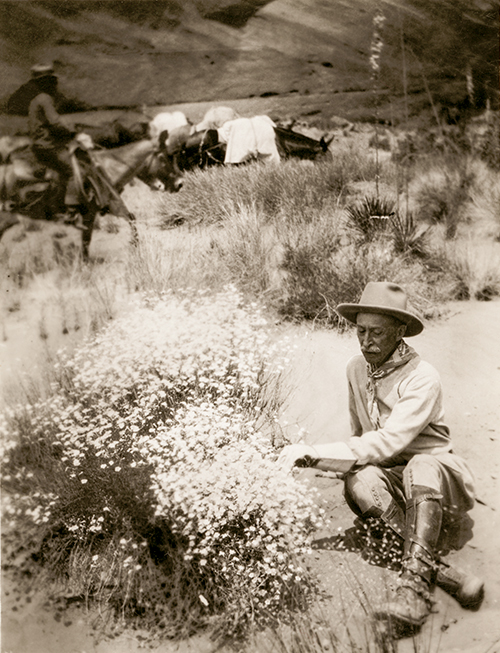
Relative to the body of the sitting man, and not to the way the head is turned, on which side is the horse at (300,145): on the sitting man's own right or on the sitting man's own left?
on the sitting man's own right

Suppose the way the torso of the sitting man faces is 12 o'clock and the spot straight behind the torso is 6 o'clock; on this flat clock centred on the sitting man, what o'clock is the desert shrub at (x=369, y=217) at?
The desert shrub is roughly at 4 o'clock from the sitting man.

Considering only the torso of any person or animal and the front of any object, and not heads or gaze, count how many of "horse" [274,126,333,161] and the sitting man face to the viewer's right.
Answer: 1

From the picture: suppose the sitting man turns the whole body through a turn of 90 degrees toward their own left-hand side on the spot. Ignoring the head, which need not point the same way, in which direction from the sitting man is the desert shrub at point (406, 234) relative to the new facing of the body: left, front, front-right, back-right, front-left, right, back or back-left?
back-left

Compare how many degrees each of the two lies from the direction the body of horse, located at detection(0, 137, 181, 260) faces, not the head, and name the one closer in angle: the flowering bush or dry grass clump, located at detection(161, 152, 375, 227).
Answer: the dry grass clump

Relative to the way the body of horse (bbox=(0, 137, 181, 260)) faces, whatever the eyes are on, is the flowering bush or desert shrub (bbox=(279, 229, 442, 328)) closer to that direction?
the desert shrub

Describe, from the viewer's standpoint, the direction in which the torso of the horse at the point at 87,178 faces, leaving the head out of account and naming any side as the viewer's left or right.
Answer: facing to the right of the viewer

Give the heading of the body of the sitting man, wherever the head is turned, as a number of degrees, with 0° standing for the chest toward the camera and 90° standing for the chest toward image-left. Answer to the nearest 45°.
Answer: approximately 45°

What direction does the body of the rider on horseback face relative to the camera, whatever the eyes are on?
to the viewer's right

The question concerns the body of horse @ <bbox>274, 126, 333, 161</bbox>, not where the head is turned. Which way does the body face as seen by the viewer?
to the viewer's right
